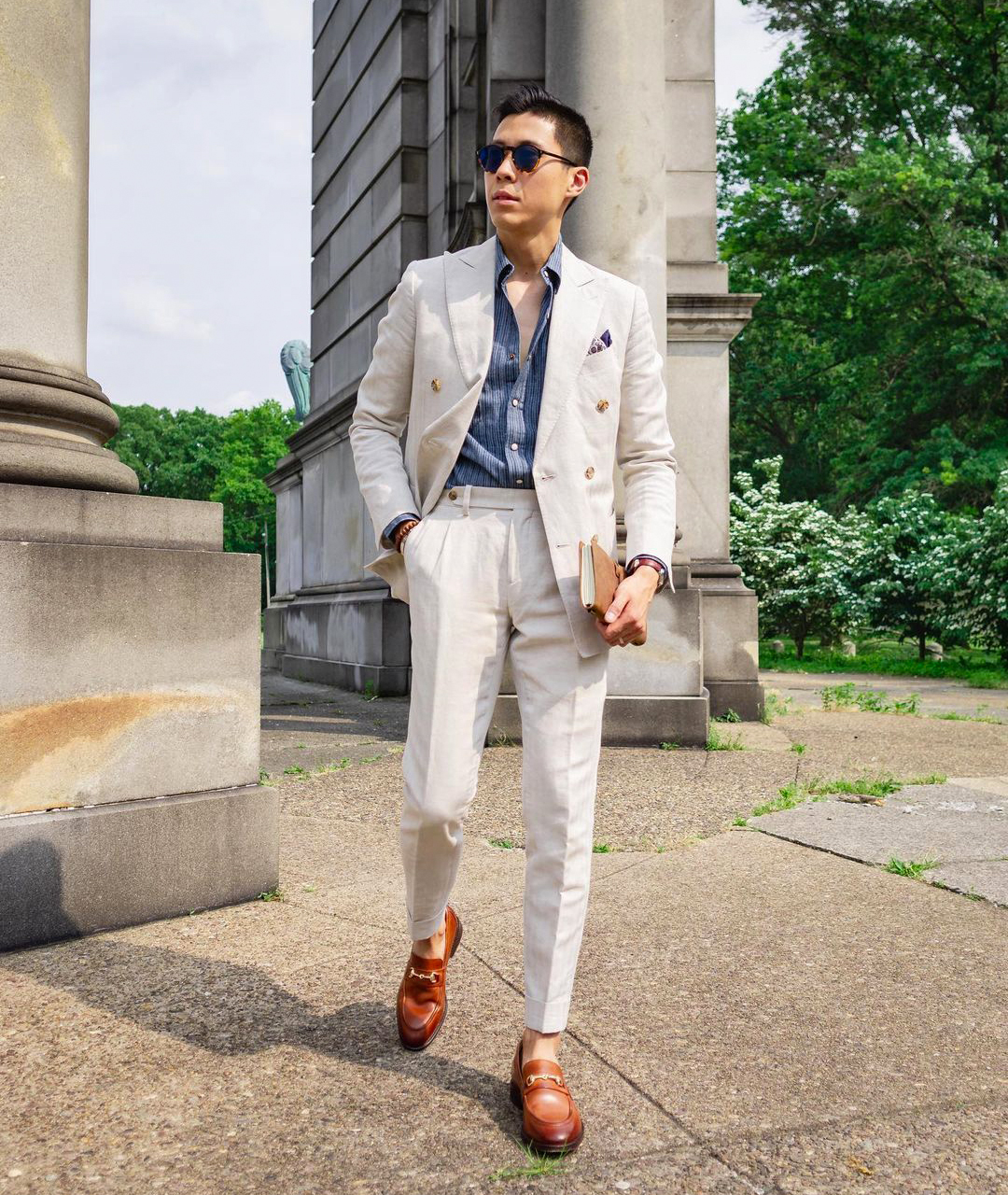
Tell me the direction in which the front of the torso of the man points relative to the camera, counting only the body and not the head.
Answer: toward the camera

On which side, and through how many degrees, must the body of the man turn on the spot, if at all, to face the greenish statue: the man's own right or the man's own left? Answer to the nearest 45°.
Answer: approximately 180°

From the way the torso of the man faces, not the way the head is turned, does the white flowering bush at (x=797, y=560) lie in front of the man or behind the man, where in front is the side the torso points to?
behind

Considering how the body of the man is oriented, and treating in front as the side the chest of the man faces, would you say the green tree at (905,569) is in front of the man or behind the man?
behind

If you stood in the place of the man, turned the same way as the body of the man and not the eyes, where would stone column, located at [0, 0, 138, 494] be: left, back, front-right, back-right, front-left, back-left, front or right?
back-right

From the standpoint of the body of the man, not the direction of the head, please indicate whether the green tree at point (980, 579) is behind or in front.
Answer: behind

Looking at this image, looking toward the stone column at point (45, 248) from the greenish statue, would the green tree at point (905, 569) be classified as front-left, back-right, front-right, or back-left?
front-left

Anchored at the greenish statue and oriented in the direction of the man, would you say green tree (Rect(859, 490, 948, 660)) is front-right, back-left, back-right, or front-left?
front-left

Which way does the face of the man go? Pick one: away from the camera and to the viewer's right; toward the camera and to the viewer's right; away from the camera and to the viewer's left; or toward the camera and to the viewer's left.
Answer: toward the camera and to the viewer's left
